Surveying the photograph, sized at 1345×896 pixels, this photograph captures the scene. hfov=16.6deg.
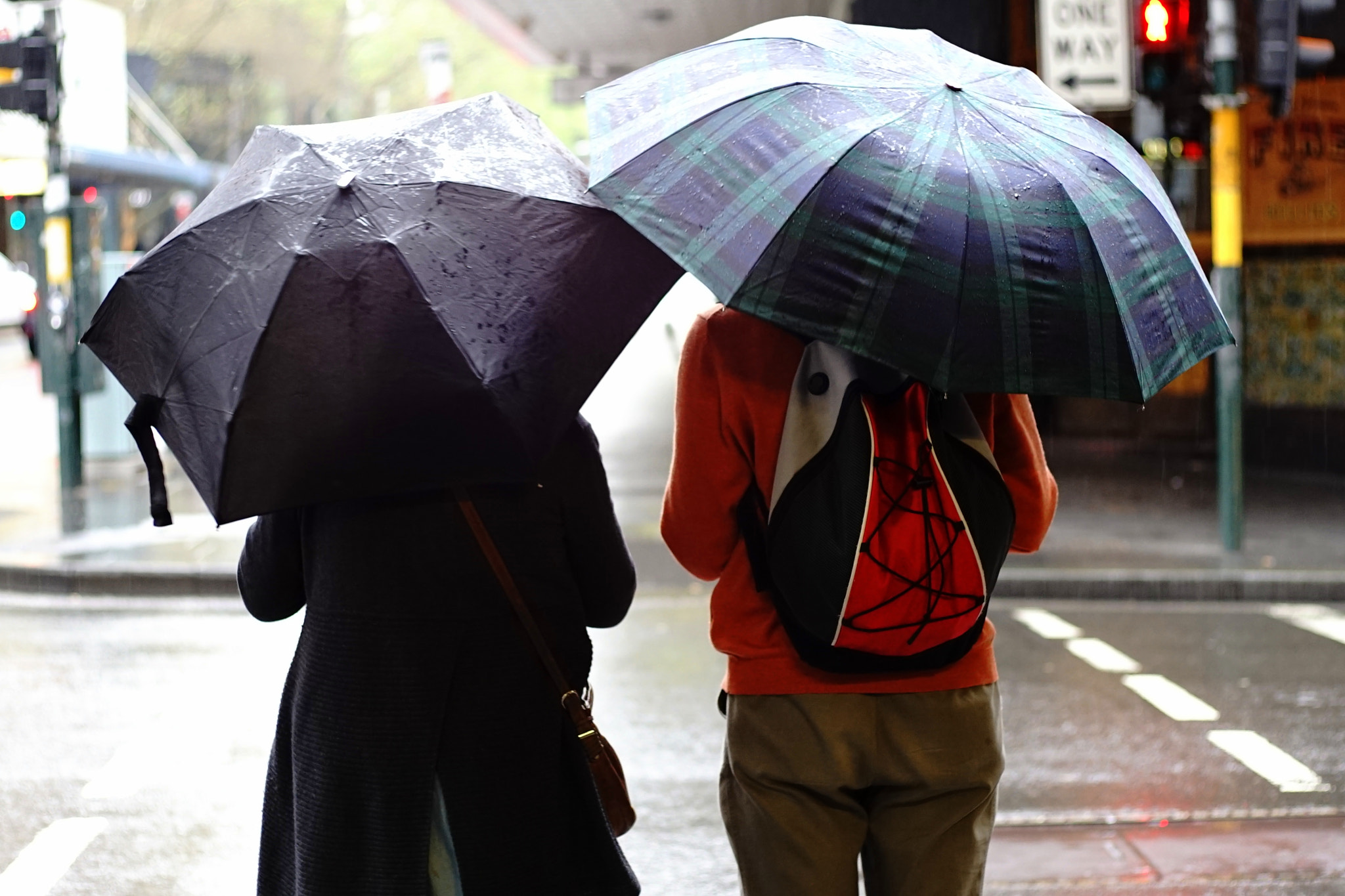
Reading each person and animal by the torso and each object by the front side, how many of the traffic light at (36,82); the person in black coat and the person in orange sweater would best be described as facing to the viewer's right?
0

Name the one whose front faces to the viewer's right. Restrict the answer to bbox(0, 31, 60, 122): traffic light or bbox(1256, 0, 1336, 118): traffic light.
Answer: bbox(1256, 0, 1336, 118): traffic light

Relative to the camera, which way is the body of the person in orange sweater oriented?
away from the camera

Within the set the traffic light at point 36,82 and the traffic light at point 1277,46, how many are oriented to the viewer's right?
1

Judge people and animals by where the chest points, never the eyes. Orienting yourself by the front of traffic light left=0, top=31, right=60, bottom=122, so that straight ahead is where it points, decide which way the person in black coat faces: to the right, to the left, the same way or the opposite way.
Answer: to the right

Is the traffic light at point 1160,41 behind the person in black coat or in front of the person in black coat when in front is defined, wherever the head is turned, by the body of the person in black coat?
in front

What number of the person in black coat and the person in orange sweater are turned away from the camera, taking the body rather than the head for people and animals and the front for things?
2

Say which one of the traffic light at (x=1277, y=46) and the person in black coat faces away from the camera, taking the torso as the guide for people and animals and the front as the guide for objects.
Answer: the person in black coat

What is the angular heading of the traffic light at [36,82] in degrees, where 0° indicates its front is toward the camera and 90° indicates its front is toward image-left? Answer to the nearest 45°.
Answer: approximately 90°

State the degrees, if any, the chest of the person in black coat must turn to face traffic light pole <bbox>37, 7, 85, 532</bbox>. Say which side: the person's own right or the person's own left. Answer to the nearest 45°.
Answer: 0° — they already face it

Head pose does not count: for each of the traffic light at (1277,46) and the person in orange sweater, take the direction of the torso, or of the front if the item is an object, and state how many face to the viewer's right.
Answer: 1

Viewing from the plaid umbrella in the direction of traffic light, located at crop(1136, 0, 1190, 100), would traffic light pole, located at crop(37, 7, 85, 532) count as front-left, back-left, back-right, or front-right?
front-left

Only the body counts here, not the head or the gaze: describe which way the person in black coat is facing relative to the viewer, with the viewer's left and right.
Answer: facing away from the viewer
